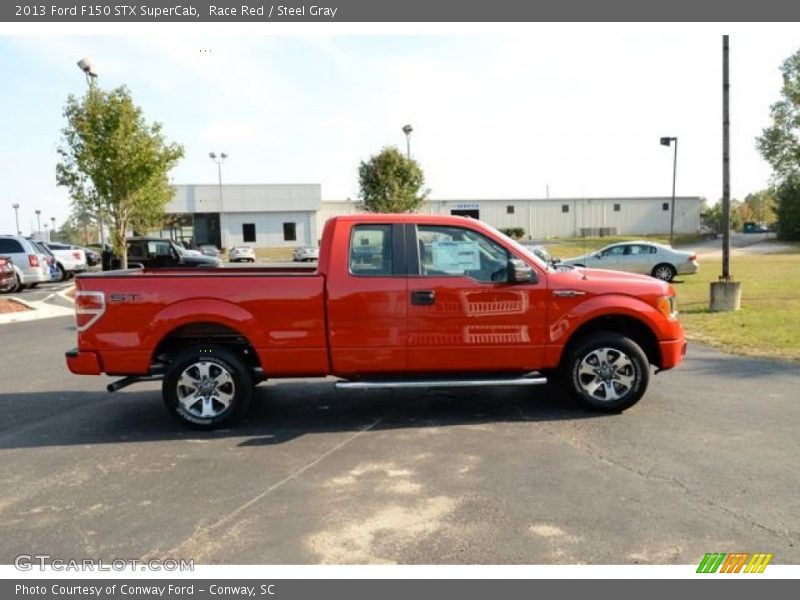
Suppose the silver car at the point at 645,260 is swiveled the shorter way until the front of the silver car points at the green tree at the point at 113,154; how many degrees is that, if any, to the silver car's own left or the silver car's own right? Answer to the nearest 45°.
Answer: approximately 45° to the silver car's own left

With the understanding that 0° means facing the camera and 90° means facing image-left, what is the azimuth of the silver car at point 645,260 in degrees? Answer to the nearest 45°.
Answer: approximately 90°

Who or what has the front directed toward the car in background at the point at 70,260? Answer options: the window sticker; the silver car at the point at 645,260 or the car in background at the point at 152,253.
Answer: the silver car

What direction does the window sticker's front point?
toward the camera

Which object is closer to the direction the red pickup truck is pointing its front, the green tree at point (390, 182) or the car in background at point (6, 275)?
the green tree

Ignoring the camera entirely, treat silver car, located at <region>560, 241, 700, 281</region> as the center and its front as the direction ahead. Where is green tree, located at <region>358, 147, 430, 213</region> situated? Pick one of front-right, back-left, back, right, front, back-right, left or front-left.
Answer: front-right

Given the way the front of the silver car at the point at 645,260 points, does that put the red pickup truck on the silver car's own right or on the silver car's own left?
on the silver car's own left

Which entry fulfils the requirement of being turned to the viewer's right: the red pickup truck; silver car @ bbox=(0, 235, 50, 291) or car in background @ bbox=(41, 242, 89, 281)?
the red pickup truck

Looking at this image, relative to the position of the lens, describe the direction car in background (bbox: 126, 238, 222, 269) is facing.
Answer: facing to the right of the viewer

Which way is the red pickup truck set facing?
to the viewer's right

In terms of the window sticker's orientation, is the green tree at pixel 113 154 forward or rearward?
rearward

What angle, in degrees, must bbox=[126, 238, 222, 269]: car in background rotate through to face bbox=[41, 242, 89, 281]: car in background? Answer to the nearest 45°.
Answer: approximately 135° to its left

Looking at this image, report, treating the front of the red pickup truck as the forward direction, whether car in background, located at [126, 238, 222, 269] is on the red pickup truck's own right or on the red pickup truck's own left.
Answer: on the red pickup truck's own left

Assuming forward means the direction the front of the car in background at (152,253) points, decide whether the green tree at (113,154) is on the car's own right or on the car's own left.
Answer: on the car's own right

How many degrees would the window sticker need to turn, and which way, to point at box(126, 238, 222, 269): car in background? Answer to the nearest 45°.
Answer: approximately 135° to its right
